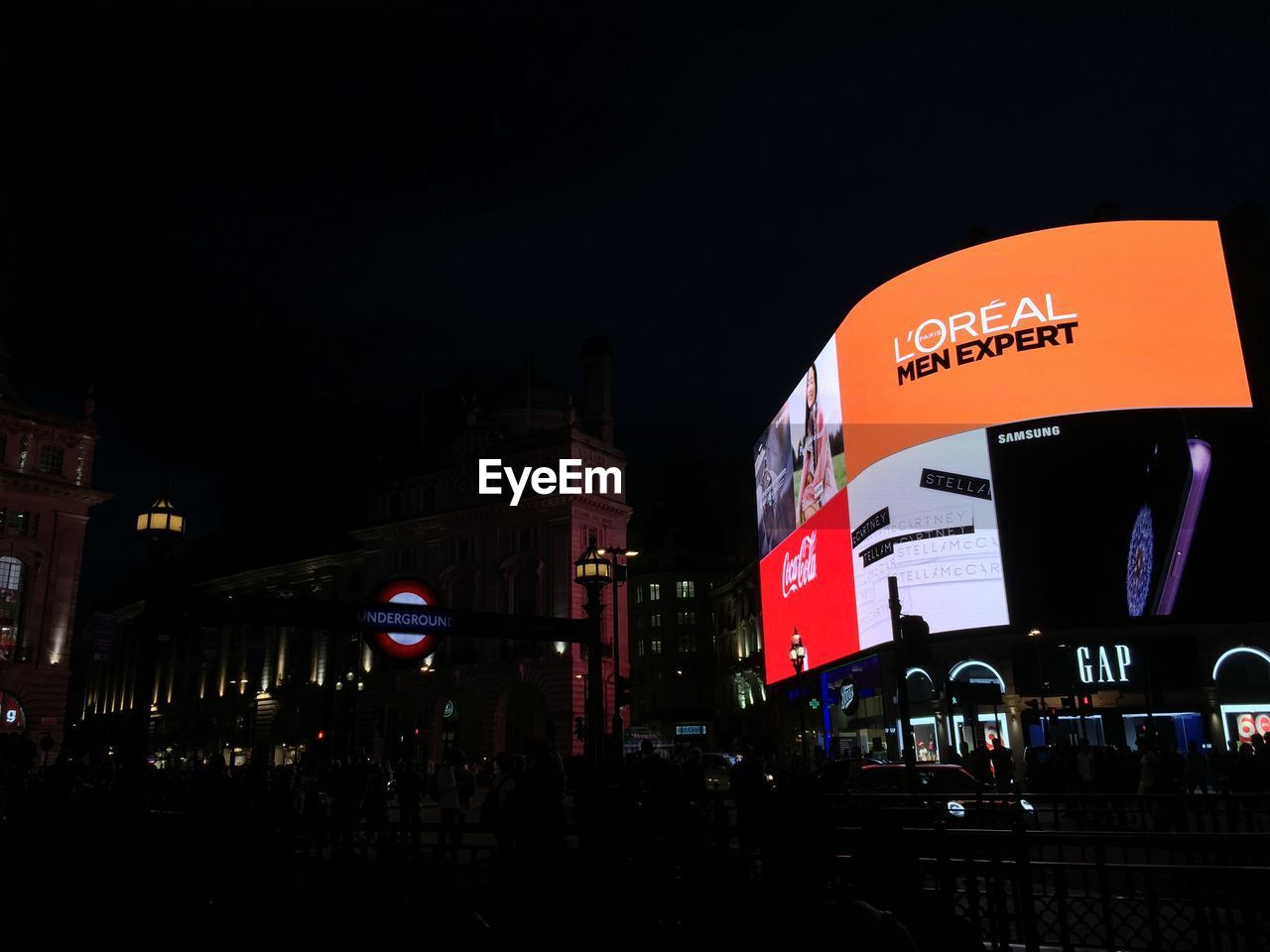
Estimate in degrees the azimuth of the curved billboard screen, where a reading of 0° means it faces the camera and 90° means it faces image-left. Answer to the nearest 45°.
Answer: approximately 45°

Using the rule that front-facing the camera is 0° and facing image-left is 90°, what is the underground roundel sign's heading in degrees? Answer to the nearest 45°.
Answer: approximately 0°

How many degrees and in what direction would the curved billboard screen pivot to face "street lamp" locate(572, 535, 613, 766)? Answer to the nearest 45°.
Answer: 0° — it already faces it

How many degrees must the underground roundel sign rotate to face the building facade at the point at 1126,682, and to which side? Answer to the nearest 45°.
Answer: approximately 135° to its left

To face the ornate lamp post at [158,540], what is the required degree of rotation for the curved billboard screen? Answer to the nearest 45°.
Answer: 0° — it already faces it

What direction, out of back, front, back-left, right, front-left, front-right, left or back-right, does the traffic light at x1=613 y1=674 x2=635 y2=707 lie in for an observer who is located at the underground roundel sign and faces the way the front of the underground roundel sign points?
back-left

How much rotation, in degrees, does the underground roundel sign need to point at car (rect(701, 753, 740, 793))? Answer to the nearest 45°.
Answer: approximately 135° to its left

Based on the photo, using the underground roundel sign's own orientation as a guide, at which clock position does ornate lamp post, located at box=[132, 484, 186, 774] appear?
The ornate lamp post is roughly at 2 o'clock from the underground roundel sign.

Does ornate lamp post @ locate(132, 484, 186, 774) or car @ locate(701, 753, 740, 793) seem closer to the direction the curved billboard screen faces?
the ornate lamp post

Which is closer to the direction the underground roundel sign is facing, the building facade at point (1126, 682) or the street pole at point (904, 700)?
the street pole
